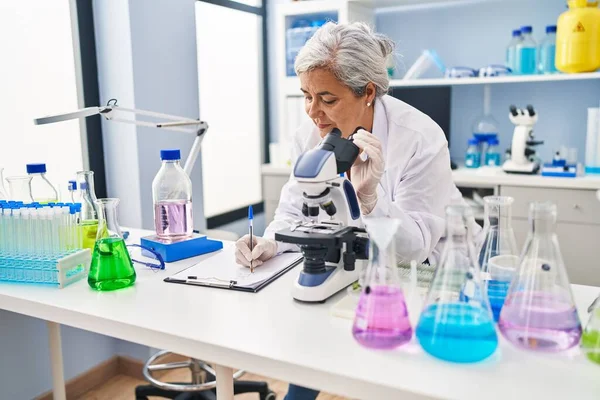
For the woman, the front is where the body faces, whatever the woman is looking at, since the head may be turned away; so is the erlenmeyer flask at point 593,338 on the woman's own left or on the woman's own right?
on the woman's own left

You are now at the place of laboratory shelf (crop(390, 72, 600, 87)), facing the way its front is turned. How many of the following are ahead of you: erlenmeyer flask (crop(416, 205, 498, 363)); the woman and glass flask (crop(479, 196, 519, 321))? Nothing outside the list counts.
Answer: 3

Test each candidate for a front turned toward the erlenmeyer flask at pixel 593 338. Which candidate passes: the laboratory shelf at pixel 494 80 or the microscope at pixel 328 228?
the laboratory shelf

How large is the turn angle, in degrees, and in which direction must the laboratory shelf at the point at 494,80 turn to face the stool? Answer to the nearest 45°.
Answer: approximately 45° to its right

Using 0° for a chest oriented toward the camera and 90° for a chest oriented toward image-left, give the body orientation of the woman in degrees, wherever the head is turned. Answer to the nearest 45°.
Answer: approximately 45°

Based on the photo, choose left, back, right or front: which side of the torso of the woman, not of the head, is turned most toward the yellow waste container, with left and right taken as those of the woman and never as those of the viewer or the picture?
back

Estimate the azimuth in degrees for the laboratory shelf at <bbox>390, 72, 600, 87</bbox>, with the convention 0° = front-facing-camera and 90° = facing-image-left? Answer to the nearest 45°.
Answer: approximately 0°
